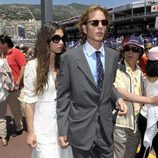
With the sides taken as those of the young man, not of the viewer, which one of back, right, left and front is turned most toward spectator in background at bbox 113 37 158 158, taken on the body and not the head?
left

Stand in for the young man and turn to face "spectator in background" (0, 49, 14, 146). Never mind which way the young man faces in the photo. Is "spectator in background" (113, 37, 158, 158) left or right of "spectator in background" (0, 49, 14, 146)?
right

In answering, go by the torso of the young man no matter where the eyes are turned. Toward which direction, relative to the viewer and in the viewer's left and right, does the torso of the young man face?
facing the viewer and to the right of the viewer

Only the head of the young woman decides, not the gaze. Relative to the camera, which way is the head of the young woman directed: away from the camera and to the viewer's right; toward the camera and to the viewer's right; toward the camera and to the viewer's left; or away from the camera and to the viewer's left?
toward the camera and to the viewer's right

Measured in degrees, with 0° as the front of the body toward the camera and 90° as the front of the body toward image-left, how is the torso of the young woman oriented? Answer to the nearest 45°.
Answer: approximately 315°

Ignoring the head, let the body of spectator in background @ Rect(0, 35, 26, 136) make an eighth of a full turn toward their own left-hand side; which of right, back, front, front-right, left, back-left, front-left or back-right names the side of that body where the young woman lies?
front-left

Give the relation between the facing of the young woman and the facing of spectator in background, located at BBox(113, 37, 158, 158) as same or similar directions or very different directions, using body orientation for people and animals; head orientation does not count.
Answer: same or similar directions
